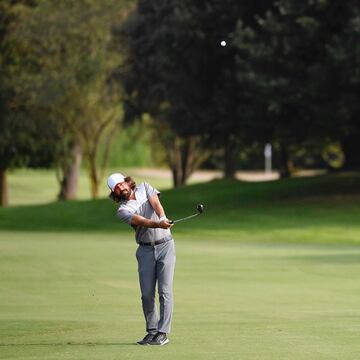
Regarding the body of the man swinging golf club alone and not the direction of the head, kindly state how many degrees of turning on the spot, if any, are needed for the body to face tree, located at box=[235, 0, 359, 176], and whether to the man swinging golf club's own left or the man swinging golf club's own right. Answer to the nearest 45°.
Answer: approximately 180°

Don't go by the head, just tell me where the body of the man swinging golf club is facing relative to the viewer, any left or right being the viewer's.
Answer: facing the viewer
